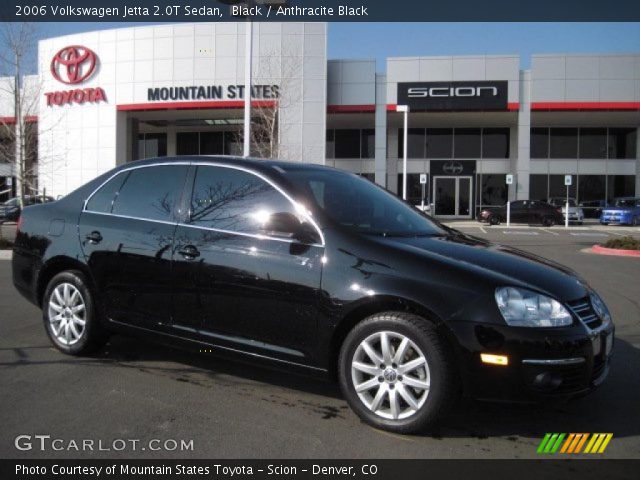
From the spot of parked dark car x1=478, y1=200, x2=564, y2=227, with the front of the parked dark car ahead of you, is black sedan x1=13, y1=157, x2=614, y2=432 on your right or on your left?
on your left

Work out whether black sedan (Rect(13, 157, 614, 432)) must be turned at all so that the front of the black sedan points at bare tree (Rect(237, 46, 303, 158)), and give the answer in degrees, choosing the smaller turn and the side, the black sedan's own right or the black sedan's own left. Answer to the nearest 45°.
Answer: approximately 135° to the black sedan's own left

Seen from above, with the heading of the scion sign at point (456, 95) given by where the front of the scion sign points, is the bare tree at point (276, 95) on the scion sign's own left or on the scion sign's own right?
on the scion sign's own right

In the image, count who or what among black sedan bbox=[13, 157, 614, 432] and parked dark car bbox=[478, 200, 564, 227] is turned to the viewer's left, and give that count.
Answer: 1

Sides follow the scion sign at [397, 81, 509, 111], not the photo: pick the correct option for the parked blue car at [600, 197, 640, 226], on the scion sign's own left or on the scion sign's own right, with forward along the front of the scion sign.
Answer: on the scion sign's own left

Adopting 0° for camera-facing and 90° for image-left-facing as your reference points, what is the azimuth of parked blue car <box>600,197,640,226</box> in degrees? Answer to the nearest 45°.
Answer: approximately 45°

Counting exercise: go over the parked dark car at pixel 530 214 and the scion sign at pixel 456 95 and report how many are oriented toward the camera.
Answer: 1

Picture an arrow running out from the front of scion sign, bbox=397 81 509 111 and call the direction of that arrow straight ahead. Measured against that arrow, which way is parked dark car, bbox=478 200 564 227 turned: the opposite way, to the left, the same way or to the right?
to the right

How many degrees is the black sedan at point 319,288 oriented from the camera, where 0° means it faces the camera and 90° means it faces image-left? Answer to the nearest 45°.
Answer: approximately 315°

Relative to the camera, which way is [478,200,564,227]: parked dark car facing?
to the viewer's left
